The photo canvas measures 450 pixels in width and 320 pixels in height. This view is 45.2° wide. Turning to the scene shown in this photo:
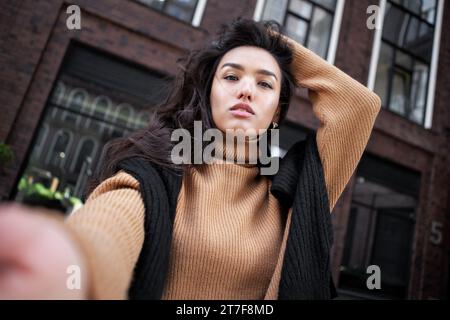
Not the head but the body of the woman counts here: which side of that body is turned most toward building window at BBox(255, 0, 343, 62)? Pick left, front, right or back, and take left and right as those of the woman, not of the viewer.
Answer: back

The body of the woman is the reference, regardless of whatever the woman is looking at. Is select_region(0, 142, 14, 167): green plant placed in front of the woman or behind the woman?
behind

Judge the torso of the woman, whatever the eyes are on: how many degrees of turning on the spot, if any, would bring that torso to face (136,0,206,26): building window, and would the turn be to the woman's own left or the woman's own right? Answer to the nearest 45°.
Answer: approximately 180°

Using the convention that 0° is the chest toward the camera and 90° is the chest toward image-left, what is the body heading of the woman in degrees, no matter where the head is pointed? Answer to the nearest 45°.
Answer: approximately 0°

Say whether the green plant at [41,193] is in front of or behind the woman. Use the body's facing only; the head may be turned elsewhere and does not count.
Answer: behind
